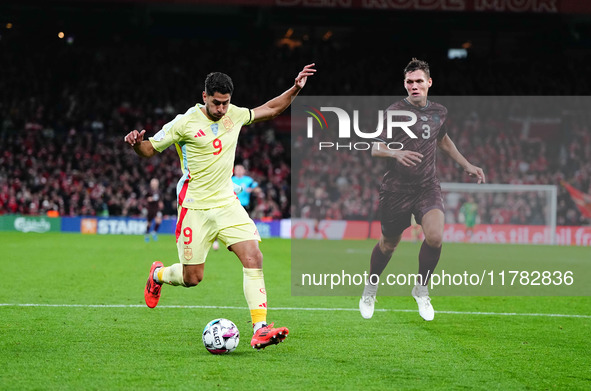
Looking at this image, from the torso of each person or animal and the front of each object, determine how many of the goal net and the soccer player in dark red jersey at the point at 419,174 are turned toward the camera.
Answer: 2

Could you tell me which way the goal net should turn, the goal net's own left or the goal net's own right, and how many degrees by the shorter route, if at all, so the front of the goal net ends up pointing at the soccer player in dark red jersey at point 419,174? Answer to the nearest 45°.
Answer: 0° — it already faces them

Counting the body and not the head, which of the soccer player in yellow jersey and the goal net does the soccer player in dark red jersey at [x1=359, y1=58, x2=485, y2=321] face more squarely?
the soccer player in yellow jersey

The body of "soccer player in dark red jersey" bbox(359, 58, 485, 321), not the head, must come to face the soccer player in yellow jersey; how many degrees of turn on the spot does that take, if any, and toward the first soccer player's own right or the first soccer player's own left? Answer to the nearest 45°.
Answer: approximately 45° to the first soccer player's own right

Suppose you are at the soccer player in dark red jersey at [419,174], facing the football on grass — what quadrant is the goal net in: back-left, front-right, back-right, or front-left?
back-right

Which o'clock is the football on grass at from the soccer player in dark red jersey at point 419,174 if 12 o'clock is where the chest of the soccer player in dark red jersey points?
The football on grass is roughly at 1 o'clock from the soccer player in dark red jersey.

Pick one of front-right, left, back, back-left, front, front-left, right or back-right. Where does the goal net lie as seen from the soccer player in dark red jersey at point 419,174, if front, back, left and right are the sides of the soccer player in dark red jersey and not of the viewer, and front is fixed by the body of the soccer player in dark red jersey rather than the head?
back
